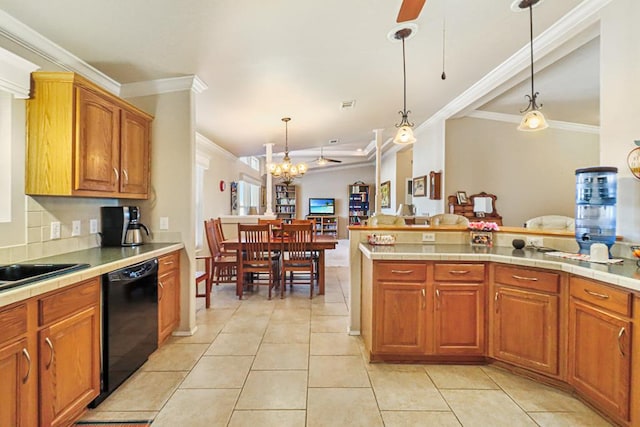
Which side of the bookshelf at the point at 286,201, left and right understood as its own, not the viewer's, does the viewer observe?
front

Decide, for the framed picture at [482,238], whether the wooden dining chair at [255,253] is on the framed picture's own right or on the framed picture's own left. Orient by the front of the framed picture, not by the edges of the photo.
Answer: on the framed picture's own right

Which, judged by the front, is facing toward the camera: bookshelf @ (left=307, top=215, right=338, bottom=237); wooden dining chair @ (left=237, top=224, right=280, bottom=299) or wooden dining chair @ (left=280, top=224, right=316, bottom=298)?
the bookshelf

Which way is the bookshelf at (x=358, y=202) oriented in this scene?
toward the camera

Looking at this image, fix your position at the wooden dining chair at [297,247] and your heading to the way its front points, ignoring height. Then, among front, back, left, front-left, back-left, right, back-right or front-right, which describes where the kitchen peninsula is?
back-right

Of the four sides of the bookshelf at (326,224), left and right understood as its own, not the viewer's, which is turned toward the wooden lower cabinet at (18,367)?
front

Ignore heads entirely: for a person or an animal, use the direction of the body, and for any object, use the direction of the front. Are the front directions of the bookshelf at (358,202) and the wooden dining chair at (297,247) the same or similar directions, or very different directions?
very different directions

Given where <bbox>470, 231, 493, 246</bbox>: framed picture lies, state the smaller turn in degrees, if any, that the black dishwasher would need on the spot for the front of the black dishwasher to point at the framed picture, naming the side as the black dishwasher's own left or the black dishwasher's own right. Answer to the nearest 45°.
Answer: approximately 45° to the black dishwasher's own left

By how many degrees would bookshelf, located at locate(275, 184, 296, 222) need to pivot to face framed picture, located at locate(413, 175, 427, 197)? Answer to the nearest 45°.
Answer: approximately 45° to its left

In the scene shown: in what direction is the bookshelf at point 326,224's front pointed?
toward the camera

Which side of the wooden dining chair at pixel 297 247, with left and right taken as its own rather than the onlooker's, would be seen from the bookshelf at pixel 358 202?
front

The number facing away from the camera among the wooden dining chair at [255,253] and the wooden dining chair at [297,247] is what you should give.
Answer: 2

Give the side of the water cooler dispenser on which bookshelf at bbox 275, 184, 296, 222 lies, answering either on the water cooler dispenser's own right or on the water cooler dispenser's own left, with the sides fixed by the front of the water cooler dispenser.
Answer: on the water cooler dispenser's own right

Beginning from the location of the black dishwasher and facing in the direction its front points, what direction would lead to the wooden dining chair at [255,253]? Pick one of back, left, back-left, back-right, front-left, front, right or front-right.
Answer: left

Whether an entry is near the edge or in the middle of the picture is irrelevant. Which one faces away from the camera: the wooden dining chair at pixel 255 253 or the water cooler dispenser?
the wooden dining chair

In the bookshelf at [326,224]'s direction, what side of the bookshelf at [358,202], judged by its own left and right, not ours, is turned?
right

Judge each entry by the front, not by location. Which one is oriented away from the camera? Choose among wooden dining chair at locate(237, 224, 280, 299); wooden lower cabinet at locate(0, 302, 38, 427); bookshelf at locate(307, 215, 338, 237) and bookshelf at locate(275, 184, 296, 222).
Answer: the wooden dining chair
